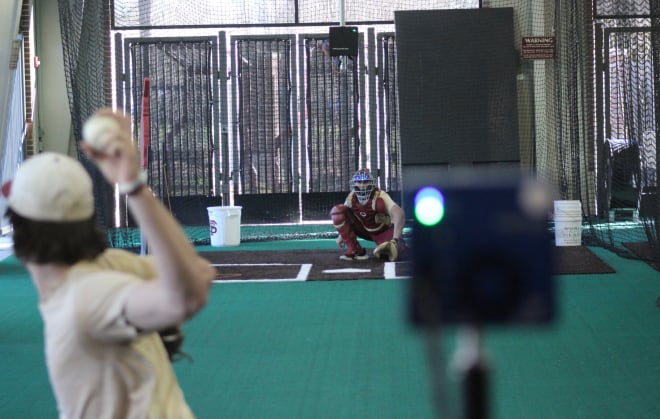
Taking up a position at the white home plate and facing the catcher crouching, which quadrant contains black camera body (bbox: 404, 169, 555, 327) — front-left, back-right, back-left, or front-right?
back-right

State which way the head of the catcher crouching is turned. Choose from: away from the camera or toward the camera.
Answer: toward the camera

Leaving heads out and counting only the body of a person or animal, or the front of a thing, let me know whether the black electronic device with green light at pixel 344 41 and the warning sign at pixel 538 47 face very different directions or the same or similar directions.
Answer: same or similar directions

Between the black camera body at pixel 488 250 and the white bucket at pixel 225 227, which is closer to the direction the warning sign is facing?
the black camera body

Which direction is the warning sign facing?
toward the camera

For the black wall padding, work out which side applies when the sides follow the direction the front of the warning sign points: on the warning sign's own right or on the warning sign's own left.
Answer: on the warning sign's own right

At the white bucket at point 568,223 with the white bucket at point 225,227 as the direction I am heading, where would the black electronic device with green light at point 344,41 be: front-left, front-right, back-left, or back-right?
front-right

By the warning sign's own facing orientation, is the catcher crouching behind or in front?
in front

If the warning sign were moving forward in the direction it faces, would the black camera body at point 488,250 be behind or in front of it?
in front

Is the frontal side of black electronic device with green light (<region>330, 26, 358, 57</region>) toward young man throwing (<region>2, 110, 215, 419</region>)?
yes

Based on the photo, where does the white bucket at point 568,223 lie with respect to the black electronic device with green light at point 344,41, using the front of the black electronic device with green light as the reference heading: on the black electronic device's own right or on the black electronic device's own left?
on the black electronic device's own left

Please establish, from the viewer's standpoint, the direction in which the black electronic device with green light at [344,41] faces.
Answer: facing the viewer

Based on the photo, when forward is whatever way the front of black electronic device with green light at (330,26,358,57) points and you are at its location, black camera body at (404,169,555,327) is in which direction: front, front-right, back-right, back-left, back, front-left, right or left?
front

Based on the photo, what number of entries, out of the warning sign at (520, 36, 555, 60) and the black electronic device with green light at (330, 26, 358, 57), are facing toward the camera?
2
